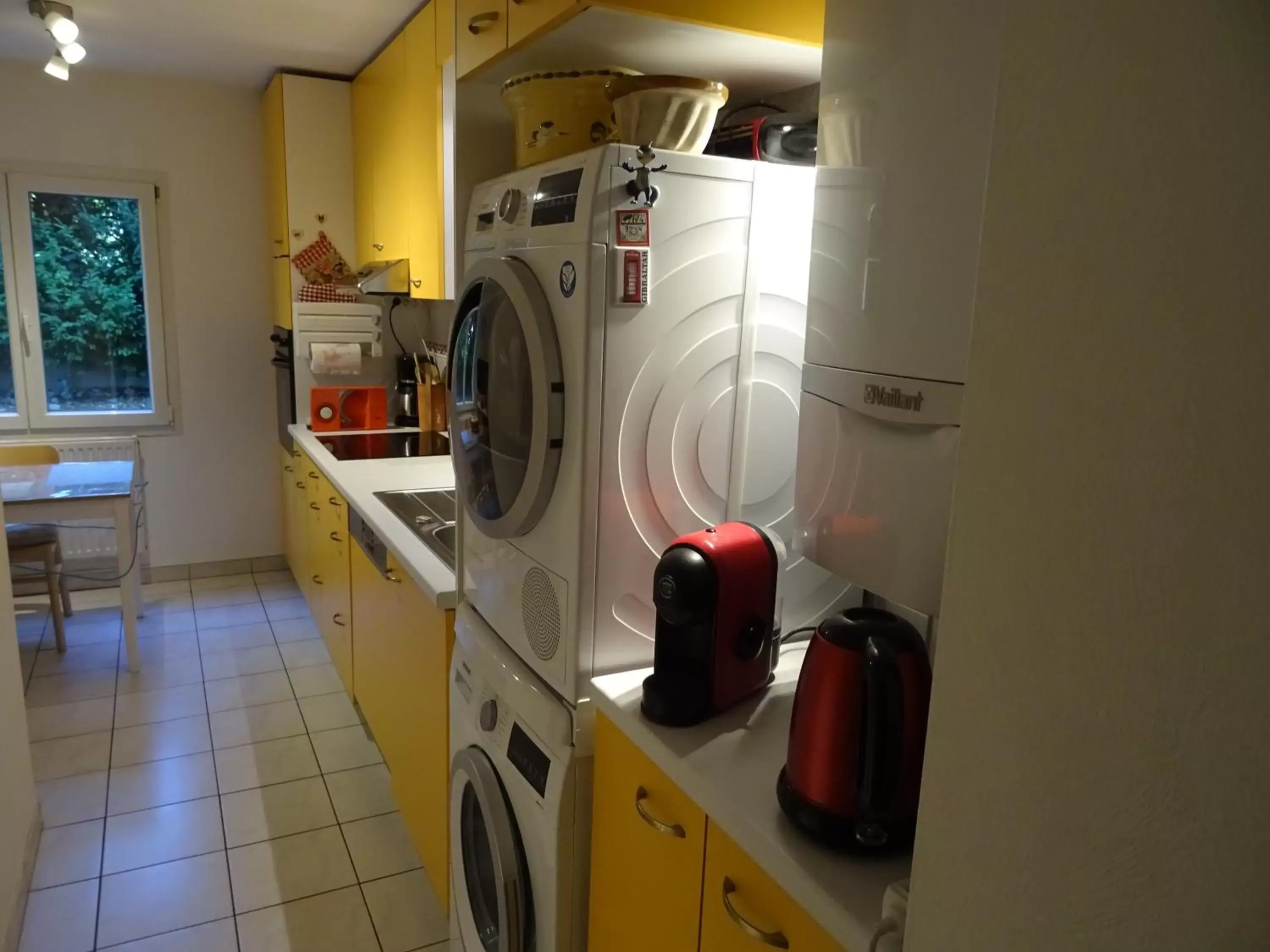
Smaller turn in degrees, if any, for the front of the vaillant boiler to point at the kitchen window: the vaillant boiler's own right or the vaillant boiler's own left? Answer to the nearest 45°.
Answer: approximately 90° to the vaillant boiler's own right

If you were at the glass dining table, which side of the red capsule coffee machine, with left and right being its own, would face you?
right

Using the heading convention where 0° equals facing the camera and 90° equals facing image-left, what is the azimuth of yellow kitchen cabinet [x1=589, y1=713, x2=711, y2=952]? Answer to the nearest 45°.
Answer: approximately 45°

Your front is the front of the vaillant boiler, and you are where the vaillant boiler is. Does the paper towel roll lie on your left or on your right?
on your right

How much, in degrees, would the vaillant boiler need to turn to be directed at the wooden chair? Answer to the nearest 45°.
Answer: approximately 90° to its right
